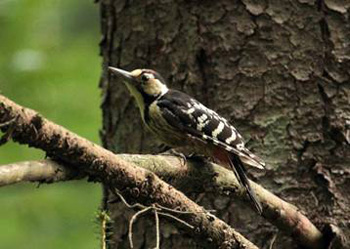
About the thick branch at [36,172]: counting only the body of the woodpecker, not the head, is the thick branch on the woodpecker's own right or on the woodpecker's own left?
on the woodpecker's own left

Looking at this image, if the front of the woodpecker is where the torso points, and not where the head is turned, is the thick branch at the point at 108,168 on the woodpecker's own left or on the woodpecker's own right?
on the woodpecker's own left

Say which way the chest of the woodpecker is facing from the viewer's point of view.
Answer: to the viewer's left
